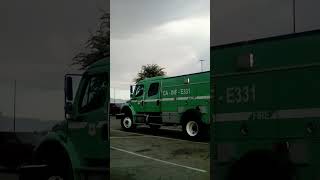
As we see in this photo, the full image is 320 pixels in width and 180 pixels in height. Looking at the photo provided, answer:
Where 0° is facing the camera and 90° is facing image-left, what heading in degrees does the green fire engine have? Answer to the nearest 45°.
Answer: approximately 135°
